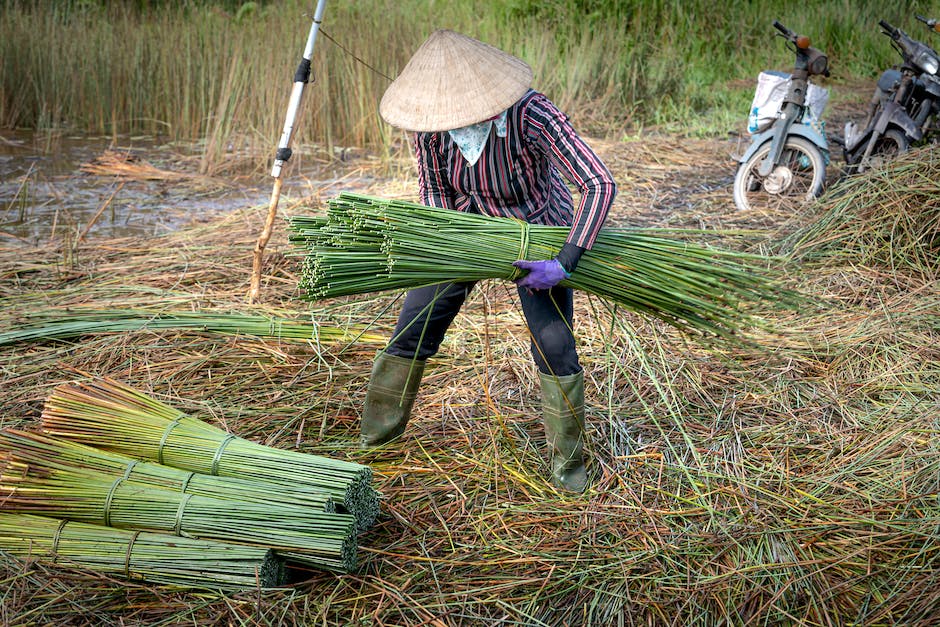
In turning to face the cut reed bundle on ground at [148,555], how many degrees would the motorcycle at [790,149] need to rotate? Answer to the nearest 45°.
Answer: approximately 45° to its right

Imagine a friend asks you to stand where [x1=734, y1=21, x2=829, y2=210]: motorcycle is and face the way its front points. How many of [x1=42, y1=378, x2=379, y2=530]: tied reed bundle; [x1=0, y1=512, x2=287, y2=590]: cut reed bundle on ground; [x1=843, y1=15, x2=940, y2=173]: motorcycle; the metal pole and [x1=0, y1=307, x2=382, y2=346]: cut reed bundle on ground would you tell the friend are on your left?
1

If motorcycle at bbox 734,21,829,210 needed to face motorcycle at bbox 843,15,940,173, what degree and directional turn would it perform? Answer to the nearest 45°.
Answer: approximately 90° to its left

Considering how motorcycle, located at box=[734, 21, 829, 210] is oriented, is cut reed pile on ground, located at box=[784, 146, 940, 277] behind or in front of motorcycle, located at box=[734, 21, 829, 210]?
in front

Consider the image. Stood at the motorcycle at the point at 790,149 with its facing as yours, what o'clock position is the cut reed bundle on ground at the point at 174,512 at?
The cut reed bundle on ground is roughly at 2 o'clock from the motorcycle.

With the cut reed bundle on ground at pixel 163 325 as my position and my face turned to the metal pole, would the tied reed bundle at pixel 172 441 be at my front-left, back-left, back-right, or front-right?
back-right

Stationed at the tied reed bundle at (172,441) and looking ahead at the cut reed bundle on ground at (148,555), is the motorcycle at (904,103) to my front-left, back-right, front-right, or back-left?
back-left

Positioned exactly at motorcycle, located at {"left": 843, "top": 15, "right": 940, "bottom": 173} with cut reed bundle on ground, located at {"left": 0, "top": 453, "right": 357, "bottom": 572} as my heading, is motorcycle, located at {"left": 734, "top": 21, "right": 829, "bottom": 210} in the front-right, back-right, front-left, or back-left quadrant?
front-right

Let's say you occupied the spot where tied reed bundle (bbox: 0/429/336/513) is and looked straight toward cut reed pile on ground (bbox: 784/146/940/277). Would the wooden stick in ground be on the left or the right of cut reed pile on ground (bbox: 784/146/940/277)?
left

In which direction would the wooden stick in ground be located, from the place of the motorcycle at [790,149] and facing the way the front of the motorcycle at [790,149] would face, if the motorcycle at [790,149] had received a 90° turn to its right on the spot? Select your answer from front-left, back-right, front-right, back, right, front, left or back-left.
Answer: front
